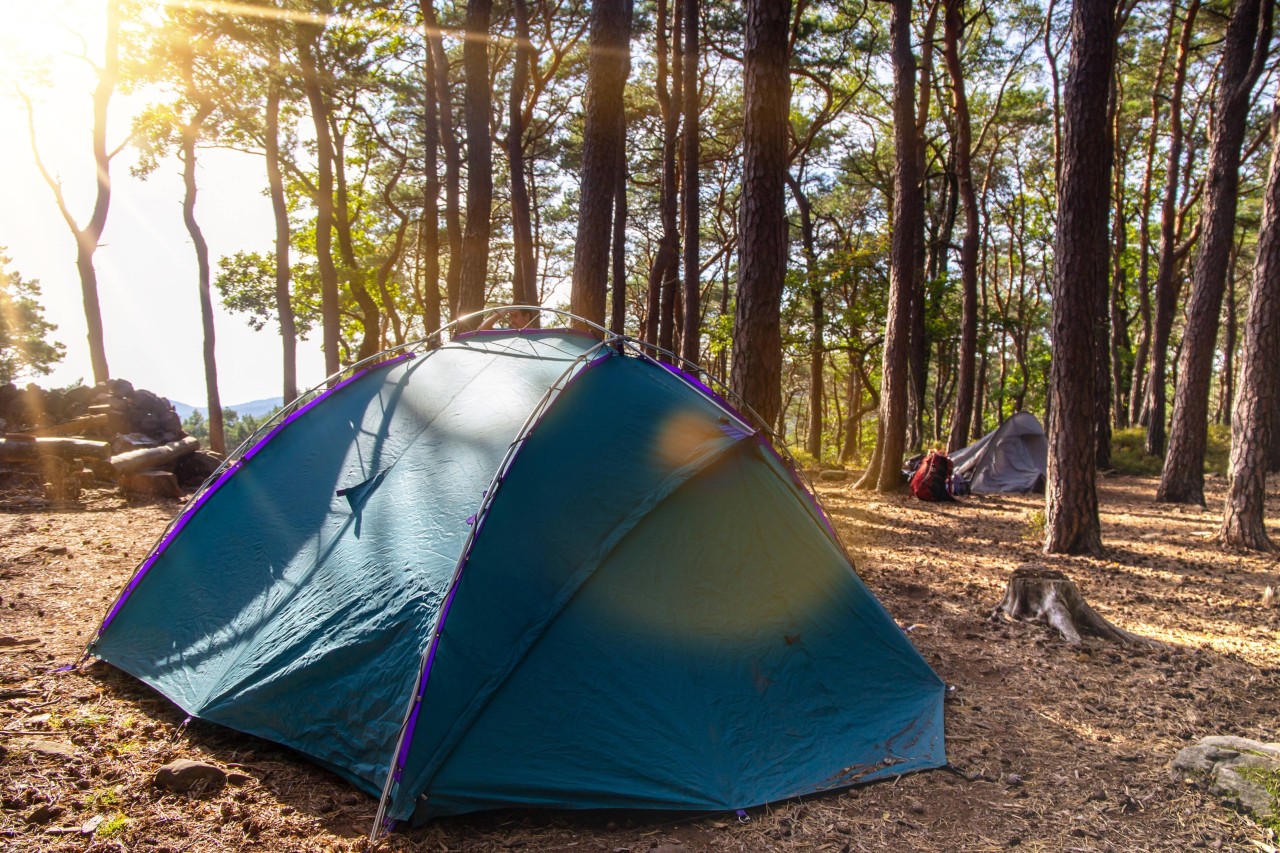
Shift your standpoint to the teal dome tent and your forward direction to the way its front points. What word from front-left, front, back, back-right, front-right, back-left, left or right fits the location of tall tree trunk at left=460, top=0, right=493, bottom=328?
back-left

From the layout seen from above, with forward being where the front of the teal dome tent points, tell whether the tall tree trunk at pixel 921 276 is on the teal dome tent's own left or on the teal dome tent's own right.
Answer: on the teal dome tent's own left

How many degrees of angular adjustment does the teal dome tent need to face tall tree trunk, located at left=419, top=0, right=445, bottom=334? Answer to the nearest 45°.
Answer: approximately 135° to its left

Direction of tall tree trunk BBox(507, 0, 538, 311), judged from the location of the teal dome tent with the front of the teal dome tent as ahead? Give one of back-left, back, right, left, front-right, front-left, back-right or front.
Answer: back-left

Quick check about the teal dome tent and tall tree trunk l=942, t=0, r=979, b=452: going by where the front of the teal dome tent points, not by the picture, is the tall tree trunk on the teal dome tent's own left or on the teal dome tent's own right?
on the teal dome tent's own left

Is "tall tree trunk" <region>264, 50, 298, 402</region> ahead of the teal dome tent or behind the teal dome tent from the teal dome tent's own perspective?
behind

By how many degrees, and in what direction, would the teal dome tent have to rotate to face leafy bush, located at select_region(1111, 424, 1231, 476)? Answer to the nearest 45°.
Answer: approximately 90° to its left

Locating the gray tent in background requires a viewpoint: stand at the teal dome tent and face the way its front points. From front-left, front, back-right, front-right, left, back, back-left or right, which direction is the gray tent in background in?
left

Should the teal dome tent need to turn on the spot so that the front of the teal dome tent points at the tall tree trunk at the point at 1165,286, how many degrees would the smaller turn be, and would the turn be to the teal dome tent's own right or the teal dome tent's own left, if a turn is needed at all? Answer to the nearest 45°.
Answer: approximately 90° to the teal dome tent's own left

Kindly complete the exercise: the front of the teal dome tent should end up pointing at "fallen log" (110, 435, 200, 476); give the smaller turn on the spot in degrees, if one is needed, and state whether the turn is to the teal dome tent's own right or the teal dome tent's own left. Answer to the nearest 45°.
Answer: approximately 180°

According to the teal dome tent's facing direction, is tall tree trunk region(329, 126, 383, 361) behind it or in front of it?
behind

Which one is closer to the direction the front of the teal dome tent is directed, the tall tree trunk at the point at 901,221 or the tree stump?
the tree stump
